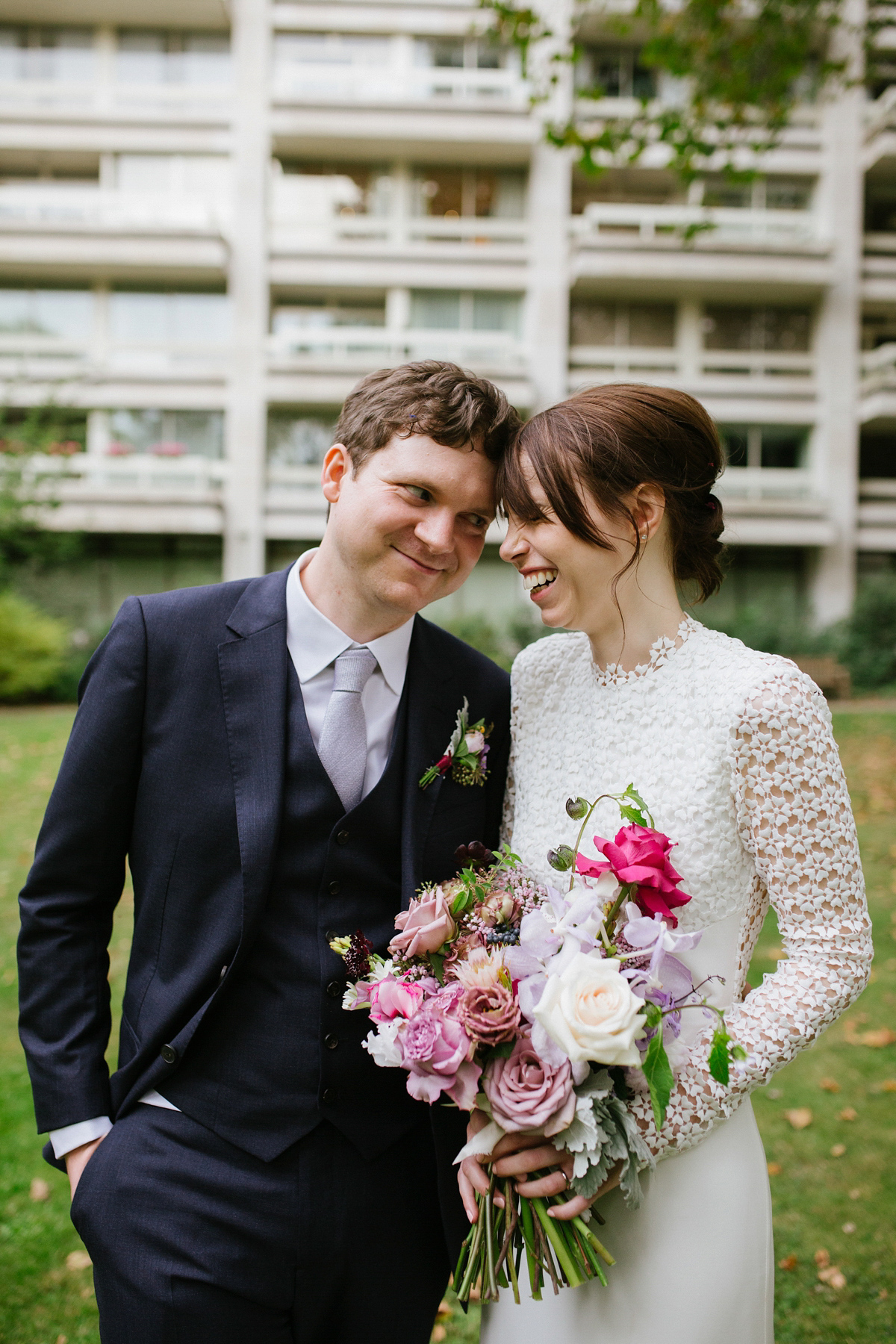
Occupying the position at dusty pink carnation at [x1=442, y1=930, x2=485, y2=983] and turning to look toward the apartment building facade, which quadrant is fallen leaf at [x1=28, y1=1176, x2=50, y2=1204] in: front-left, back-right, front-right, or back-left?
front-left

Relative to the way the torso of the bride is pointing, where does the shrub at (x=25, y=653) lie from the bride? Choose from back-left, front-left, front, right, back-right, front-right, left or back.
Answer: right

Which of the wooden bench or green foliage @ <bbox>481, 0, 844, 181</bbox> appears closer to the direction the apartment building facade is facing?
the green foliage

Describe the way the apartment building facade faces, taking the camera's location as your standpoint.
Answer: facing the viewer

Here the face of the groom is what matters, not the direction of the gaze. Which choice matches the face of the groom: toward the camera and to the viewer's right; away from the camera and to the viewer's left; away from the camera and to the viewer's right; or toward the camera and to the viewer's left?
toward the camera and to the viewer's right

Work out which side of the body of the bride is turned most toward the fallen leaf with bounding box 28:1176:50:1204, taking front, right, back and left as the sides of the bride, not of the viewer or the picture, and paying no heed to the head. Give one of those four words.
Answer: right

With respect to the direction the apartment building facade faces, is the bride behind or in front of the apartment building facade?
in front

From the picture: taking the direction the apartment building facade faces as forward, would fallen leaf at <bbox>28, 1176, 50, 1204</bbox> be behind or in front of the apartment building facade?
in front

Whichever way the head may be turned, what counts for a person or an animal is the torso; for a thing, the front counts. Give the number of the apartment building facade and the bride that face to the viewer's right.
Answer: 0

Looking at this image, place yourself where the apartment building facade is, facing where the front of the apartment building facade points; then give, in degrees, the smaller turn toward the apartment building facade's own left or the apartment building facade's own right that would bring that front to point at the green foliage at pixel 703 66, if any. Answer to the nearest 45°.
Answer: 0° — it already faces it

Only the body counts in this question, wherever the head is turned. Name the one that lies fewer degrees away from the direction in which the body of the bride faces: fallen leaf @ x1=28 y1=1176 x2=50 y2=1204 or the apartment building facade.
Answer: the fallen leaf

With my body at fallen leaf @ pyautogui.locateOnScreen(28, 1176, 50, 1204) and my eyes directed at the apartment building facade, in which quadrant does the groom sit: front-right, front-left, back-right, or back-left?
back-right

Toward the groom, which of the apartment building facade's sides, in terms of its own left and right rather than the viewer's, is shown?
front

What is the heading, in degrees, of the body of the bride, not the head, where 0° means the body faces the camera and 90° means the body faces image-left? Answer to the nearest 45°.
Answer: approximately 45°

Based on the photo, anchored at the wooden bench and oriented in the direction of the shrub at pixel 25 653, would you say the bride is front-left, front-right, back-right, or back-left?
front-left

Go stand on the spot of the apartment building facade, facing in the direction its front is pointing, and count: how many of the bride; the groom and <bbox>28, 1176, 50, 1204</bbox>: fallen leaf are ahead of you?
3
